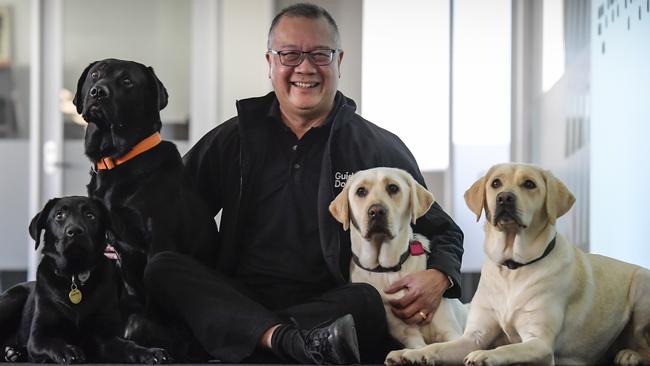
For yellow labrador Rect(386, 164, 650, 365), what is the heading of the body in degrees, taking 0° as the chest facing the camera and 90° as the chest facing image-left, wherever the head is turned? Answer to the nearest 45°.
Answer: approximately 45°

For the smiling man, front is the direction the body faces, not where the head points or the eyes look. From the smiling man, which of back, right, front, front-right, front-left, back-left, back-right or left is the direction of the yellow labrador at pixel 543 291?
front-left

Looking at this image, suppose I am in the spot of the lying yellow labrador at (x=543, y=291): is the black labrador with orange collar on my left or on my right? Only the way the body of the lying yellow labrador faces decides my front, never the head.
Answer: on my right

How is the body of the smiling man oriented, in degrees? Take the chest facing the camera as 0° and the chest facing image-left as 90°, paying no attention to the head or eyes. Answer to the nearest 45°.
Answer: approximately 0°

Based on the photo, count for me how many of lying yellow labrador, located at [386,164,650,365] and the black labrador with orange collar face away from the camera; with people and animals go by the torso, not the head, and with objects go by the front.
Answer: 0

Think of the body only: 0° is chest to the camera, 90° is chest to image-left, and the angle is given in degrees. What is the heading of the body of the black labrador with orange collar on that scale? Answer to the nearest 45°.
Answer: approximately 45°

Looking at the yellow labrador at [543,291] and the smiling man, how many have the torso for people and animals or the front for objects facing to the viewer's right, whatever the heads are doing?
0

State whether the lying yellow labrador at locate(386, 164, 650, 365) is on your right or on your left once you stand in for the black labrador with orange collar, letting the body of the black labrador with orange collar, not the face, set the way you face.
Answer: on your left
